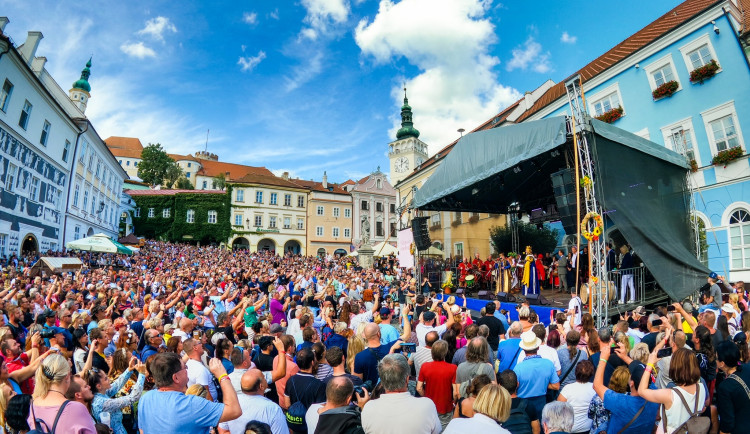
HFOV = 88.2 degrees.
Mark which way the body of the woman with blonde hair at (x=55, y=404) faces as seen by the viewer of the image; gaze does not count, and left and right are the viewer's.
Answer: facing away from the viewer and to the right of the viewer

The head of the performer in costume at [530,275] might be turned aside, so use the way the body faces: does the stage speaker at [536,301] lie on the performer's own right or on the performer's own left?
on the performer's own left

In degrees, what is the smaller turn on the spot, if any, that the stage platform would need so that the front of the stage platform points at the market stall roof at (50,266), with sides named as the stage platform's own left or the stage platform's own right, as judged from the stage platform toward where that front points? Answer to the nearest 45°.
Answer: approximately 45° to the stage platform's own right

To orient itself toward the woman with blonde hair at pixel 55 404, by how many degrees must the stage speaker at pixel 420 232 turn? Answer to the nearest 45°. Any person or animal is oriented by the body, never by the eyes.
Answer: approximately 45° to its left

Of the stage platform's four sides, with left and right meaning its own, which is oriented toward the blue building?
back

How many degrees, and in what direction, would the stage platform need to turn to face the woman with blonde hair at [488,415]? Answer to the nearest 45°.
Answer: approximately 45° to its left

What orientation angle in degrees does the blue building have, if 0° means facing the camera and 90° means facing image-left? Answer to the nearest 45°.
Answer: approximately 45°

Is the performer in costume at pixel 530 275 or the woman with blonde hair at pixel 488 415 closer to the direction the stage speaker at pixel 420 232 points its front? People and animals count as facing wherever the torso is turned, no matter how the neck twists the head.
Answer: the woman with blonde hair

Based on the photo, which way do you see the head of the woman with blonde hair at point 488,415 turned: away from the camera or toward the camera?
away from the camera

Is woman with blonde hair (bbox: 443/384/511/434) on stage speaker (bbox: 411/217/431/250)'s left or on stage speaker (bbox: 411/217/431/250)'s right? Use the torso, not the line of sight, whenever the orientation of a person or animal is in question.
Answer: on its left

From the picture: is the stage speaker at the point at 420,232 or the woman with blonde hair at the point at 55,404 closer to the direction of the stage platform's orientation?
the woman with blonde hair

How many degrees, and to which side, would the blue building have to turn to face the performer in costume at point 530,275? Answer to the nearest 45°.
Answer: approximately 45° to its right
